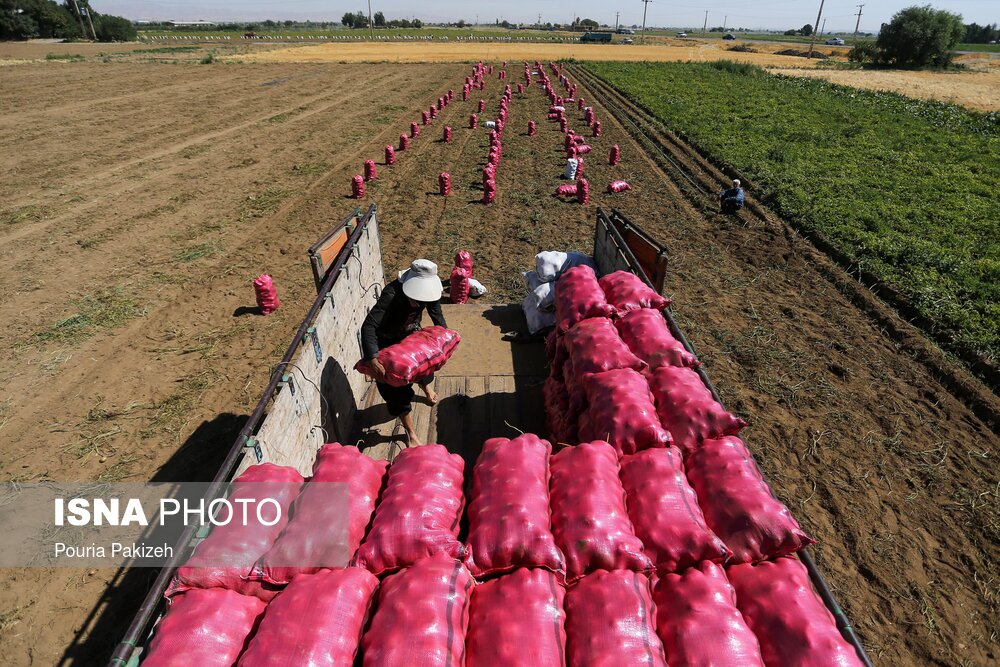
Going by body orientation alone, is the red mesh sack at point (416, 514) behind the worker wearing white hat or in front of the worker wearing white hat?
in front

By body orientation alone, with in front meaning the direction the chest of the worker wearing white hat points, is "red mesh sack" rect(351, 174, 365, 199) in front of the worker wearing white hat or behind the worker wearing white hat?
behind

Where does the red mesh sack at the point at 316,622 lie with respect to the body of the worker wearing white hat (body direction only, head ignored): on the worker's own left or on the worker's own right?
on the worker's own right

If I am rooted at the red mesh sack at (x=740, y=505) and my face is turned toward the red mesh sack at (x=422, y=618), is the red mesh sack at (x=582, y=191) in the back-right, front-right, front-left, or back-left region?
back-right

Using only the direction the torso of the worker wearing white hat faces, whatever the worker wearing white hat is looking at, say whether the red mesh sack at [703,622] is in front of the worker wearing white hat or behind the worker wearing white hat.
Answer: in front

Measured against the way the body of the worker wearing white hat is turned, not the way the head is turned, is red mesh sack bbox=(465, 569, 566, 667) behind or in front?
in front

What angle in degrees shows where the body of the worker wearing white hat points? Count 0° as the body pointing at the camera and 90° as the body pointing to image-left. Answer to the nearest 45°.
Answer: approximately 315°
